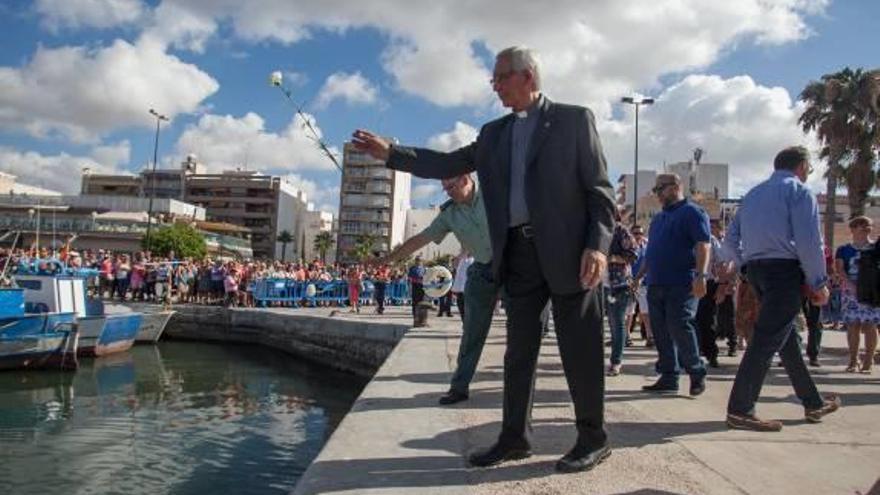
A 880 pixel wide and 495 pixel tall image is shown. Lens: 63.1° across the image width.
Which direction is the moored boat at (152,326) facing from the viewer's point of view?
to the viewer's right

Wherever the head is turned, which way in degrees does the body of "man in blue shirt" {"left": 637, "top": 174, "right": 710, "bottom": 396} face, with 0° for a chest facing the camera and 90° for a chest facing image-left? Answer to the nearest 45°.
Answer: approximately 45°

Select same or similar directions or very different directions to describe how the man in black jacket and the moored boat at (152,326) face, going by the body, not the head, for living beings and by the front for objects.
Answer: very different directions

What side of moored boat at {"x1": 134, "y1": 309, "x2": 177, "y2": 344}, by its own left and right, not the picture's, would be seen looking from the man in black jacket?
right

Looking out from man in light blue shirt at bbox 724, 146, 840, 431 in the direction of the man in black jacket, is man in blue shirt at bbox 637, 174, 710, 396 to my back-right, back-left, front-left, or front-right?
back-right

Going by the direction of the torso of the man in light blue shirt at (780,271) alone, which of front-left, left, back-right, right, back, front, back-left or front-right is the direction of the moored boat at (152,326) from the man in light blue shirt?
left

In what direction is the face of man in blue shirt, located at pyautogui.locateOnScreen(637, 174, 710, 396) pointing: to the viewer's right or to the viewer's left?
to the viewer's left

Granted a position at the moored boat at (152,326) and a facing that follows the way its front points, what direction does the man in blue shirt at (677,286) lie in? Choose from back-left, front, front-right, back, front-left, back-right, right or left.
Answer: right
